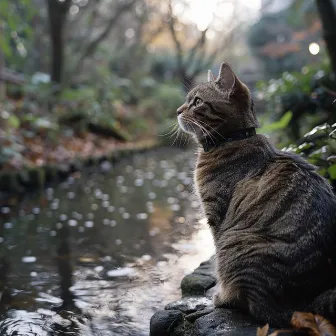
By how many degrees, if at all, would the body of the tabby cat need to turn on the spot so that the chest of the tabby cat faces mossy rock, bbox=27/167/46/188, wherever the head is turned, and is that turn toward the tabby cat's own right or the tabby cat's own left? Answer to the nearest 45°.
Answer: approximately 45° to the tabby cat's own right

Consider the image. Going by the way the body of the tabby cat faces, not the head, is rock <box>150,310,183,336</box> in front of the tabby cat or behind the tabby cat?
in front

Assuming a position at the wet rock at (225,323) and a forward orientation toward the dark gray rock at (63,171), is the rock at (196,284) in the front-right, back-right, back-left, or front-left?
front-right

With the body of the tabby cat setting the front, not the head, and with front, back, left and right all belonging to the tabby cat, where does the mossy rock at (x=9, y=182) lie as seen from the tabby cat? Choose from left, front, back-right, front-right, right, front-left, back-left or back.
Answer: front-right

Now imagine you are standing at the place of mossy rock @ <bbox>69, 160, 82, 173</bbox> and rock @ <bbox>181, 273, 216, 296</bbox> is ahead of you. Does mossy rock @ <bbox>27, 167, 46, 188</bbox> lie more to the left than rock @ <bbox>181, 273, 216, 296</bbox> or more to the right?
right

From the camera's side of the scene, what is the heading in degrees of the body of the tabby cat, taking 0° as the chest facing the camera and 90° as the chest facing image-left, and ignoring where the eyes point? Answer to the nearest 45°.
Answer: approximately 90°

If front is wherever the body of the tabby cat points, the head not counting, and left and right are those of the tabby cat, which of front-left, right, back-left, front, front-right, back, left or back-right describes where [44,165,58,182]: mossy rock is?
front-right
